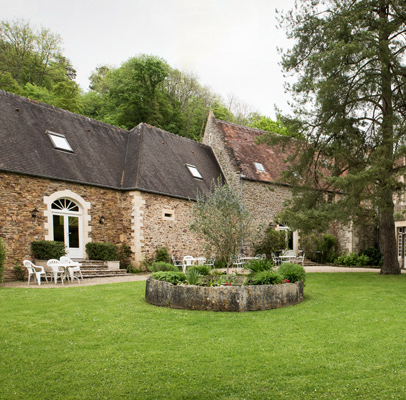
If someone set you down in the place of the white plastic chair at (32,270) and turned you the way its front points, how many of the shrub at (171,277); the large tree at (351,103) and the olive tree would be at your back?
0

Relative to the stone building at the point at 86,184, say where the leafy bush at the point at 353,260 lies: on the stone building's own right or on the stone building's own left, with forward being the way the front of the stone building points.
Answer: on the stone building's own left

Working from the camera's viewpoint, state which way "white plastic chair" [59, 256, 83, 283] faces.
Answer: facing the viewer and to the right of the viewer

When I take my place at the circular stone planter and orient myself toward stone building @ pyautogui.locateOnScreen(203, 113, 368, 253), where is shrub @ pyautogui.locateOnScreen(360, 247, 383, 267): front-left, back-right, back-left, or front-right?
front-right

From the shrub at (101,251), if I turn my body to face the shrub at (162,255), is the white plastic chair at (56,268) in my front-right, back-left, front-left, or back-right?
back-right

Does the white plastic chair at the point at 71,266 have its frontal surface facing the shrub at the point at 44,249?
no

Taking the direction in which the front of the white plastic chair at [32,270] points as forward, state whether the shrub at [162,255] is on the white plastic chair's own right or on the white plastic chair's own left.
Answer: on the white plastic chair's own left

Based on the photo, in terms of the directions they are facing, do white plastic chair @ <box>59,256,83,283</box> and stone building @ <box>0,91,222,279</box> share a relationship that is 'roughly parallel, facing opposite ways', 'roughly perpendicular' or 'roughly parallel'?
roughly parallel

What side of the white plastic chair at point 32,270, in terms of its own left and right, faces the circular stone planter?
front

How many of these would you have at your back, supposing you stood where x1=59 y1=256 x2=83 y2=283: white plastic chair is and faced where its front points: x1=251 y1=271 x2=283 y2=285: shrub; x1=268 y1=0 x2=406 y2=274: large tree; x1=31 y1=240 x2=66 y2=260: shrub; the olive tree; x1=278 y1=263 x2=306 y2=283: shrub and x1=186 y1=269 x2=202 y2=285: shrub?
1

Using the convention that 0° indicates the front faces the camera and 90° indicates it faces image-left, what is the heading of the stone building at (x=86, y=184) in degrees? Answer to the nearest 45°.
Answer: approximately 315°

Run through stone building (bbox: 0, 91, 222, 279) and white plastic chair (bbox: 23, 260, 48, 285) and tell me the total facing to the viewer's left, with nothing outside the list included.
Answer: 0
